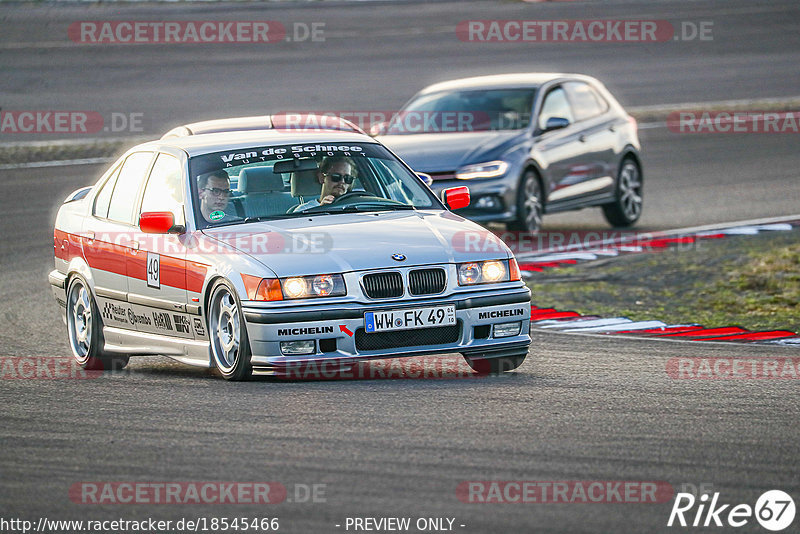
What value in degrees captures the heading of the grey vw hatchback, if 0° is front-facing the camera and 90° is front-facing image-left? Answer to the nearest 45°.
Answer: approximately 45°
